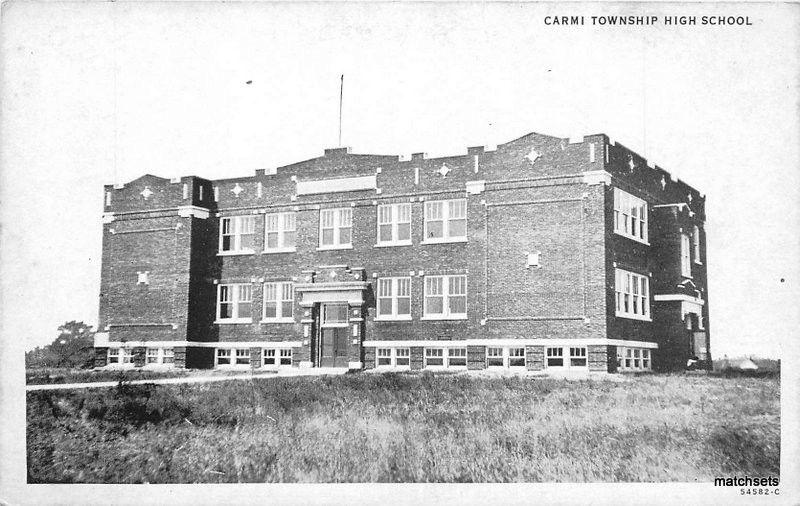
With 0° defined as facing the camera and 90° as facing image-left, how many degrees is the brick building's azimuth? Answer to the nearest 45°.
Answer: approximately 45°
